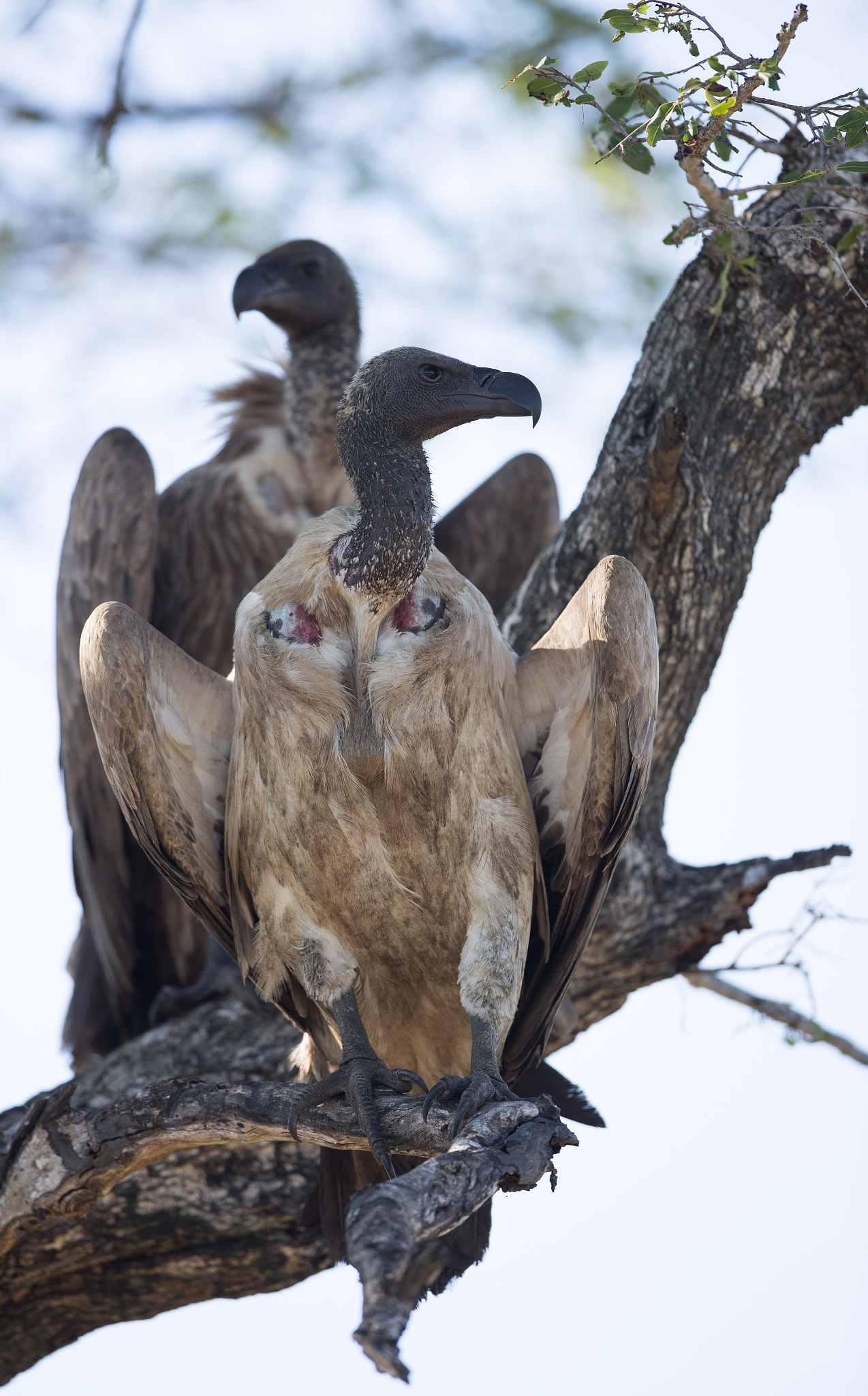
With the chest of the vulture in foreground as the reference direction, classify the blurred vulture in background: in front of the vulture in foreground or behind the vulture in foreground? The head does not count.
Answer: behind

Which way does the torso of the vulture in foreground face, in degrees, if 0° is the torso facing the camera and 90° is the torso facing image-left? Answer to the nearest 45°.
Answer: approximately 0°
